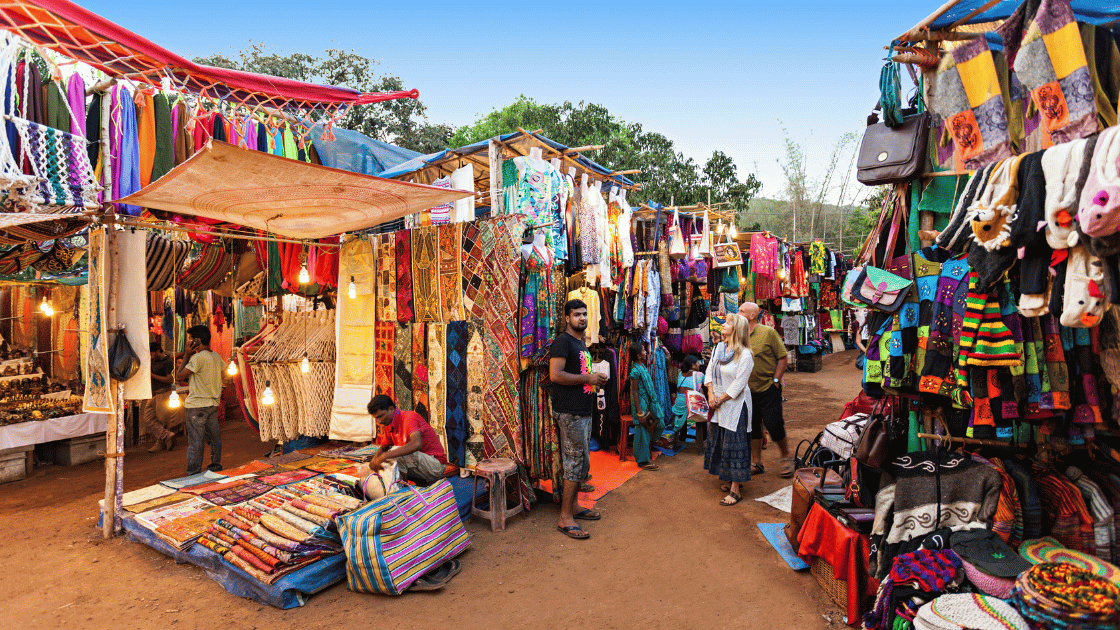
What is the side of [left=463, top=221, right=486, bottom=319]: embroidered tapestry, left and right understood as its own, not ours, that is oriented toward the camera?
front

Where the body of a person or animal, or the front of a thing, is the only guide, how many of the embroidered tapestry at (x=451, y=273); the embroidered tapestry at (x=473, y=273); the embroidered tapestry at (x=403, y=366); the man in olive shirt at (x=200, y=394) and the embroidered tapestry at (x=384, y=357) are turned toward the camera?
4

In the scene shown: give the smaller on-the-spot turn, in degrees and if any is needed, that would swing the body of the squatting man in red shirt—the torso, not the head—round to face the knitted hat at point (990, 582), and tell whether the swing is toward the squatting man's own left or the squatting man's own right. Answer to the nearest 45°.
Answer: approximately 90° to the squatting man's own left

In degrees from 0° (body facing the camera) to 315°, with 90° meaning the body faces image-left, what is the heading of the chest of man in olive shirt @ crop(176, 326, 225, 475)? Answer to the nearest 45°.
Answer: approximately 135°

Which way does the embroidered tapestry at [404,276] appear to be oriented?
toward the camera

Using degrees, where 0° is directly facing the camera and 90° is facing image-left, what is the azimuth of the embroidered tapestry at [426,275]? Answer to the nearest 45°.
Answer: approximately 0°

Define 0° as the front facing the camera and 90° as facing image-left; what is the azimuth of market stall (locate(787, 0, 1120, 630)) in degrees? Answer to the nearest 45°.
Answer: approximately 45°

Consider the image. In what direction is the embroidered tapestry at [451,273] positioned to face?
toward the camera

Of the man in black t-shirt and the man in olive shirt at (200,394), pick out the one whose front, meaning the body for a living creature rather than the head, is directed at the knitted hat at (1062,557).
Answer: the man in black t-shirt

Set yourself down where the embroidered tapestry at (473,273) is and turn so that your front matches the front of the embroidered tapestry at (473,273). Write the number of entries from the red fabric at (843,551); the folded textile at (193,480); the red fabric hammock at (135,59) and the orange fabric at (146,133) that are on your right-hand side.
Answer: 3

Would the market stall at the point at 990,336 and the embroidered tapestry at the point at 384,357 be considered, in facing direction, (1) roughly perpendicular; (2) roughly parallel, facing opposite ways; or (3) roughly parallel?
roughly perpendicular

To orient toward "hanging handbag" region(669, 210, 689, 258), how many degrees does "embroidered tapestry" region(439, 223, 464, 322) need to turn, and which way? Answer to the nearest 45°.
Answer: approximately 135° to its left
